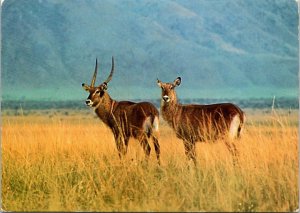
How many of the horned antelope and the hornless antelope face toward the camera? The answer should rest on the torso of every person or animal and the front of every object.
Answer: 0

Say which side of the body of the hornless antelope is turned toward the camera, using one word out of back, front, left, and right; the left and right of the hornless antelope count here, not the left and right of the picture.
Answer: left

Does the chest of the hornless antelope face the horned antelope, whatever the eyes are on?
yes

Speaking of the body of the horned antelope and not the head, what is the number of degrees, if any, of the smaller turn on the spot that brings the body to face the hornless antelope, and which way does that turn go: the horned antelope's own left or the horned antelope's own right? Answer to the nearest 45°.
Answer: approximately 135° to the horned antelope's own right

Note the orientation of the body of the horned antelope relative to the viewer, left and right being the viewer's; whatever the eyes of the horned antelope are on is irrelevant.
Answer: facing away from the viewer and to the left of the viewer
